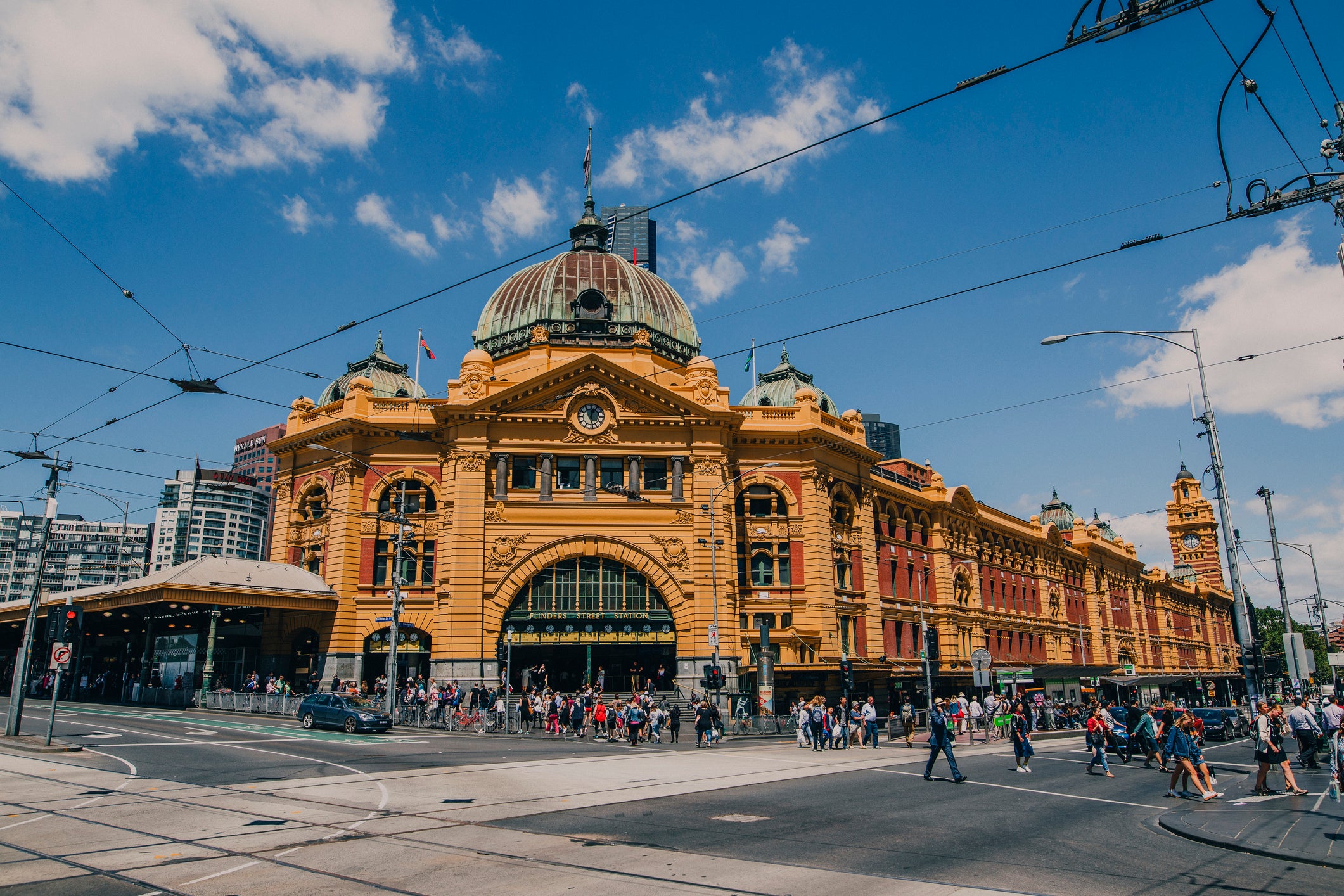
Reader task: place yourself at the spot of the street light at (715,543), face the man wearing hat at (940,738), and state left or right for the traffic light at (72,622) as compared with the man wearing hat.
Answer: right

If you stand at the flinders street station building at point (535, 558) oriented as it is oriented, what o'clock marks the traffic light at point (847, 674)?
The traffic light is roughly at 10 o'clock from the flinders street station building.

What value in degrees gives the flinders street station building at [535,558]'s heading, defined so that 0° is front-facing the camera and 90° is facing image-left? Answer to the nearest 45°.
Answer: approximately 0°

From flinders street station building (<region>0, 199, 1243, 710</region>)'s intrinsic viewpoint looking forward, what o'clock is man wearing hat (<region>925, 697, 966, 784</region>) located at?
The man wearing hat is roughly at 11 o'clock from the flinders street station building.

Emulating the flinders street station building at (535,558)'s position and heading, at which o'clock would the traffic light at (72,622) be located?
The traffic light is roughly at 1 o'clock from the flinders street station building.
